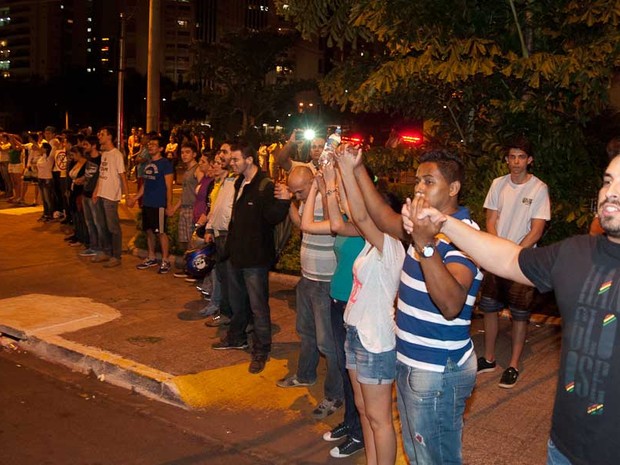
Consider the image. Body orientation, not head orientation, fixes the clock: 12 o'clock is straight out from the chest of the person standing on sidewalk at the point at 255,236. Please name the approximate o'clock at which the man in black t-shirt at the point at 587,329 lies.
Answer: The man in black t-shirt is roughly at 10 o'clock from the person standing on sidewalk.

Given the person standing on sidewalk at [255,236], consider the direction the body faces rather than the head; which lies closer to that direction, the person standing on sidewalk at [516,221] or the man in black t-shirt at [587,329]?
the man in black t-shirt
